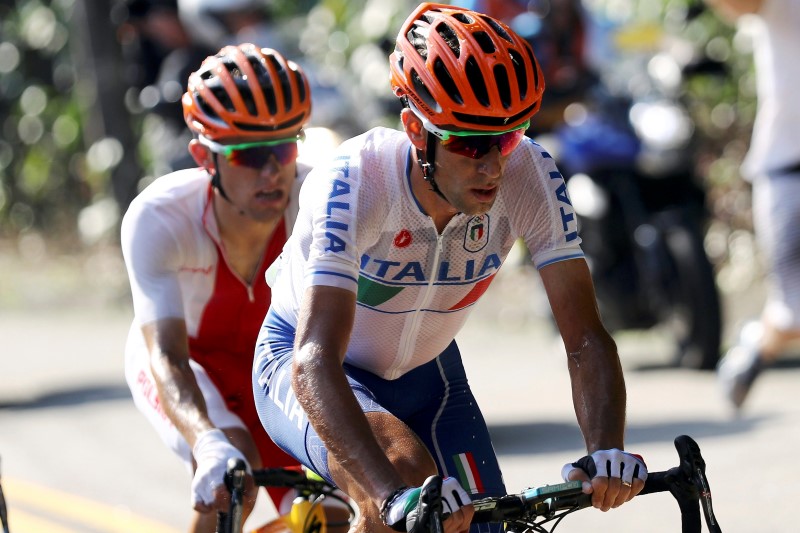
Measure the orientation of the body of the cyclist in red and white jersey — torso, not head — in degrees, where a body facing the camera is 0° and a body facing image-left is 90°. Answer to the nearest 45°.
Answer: approximately 315°

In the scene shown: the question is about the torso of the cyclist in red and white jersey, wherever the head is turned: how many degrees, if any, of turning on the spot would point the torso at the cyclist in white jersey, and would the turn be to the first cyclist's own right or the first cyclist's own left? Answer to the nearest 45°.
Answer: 0° — they already face them

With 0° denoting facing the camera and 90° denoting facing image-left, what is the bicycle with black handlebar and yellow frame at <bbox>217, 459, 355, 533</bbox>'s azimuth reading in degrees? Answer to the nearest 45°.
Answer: approximately 315°

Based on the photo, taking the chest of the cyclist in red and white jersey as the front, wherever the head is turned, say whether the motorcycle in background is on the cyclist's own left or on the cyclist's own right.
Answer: on the cyclist's own left

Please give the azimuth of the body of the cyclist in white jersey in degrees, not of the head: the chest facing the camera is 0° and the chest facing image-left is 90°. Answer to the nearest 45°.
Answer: approximately 315°
